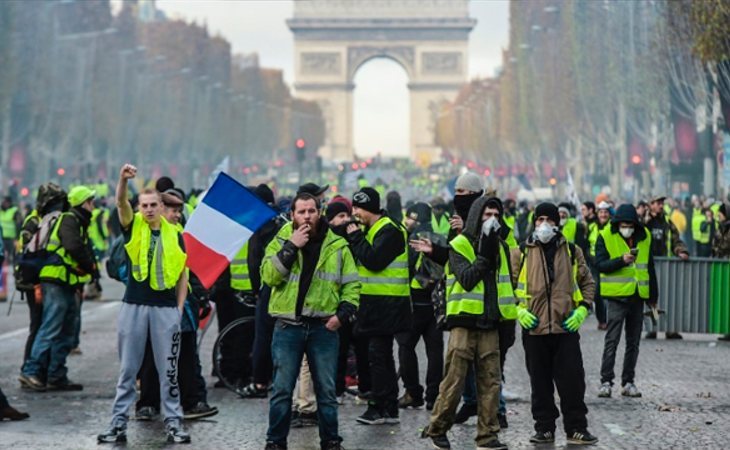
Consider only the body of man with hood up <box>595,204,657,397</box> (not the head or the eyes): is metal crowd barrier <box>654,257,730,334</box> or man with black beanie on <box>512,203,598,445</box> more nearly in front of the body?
the man with black beanie on

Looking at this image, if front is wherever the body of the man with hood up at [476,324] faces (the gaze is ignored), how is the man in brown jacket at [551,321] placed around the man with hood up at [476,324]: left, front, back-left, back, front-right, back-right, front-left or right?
left

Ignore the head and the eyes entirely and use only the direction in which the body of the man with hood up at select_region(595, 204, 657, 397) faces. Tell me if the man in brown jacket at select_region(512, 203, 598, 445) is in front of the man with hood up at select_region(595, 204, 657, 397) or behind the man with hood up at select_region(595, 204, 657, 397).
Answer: in front

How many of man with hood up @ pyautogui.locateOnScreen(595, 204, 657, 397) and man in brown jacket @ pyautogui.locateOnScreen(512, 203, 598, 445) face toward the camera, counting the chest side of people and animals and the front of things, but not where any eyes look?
2

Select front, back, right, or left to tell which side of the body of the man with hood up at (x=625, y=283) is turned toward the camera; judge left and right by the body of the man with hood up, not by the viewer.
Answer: front

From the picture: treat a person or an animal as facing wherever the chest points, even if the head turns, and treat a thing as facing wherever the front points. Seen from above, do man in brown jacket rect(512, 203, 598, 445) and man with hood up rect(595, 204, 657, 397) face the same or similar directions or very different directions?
same or similar directions

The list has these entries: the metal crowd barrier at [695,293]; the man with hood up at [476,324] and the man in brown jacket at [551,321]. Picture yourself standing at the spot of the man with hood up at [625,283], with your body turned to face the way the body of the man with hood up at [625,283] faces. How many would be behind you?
1

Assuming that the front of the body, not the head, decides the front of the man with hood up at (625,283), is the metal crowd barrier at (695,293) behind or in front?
behind

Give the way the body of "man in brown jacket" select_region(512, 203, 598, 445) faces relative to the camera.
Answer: toward the camera

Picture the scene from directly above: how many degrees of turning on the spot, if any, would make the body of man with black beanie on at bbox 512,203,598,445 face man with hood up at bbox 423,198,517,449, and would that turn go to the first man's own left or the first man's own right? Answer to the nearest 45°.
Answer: approximately 45° to the first man's own right

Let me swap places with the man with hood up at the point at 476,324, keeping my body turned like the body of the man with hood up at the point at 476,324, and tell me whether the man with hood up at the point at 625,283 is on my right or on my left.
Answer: on my left

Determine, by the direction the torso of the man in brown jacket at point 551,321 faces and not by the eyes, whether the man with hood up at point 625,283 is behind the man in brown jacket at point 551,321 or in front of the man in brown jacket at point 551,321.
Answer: behind
